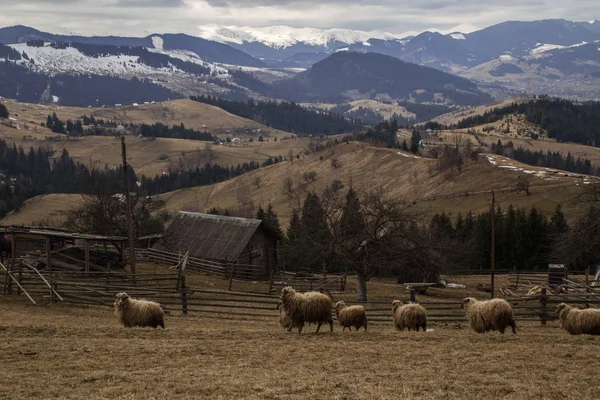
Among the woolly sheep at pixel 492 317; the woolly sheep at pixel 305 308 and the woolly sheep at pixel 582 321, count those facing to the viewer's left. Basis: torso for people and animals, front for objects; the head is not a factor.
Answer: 3

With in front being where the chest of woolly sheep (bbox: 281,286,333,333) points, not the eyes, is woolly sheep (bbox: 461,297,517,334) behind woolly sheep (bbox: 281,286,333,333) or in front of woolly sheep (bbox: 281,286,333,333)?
behind

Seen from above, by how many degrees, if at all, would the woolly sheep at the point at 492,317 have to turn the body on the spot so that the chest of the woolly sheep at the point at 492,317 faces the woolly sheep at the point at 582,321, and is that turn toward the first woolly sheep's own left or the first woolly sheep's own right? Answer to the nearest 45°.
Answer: approximately 180°

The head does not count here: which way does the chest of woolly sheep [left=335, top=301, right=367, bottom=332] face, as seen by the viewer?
to the viewer's left

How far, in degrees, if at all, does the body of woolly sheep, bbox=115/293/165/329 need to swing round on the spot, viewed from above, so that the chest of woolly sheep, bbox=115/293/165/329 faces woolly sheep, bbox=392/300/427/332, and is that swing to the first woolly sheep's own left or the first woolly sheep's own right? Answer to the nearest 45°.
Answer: approximately 180°

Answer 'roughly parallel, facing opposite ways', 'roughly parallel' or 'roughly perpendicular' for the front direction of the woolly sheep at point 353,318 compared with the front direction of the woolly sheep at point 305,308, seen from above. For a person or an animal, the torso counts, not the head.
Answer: roughly parallel

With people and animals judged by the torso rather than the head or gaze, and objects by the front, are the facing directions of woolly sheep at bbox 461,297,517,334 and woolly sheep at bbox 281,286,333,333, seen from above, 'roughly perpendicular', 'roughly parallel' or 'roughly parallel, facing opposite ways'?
roughly parallel

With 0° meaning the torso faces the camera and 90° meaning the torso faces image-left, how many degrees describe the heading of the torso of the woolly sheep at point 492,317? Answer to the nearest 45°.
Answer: approximately 90°

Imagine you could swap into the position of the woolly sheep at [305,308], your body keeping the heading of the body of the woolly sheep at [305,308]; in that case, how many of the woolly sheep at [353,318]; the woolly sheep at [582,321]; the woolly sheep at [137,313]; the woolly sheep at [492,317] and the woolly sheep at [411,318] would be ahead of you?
1

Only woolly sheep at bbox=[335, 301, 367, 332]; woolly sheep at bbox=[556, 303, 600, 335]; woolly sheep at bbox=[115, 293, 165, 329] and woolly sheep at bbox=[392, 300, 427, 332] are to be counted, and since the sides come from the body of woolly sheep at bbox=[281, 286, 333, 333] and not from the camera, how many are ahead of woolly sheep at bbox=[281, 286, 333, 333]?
1

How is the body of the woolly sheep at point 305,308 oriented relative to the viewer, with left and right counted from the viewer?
facing to the left of the viewer

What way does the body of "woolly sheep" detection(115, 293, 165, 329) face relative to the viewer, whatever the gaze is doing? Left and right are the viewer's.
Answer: facing to the left of the viewer

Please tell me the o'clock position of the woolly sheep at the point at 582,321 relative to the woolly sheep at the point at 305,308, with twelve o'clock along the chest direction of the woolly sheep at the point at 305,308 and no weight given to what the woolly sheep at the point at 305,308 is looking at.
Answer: the woolly sheep at the point at 582,321 is roughly at 6 o'clock from the woolly sheep at the point at 305,308.

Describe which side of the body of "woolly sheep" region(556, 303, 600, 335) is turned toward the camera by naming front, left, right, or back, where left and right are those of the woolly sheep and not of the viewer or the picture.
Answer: left

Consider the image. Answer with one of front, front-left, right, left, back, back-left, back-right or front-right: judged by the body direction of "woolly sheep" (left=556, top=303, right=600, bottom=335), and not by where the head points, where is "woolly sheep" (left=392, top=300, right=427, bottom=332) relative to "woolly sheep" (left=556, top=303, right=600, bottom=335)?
front
